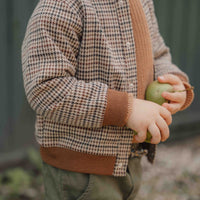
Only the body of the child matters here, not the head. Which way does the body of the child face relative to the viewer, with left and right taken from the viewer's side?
facing the viewer and to the right of the viewer
